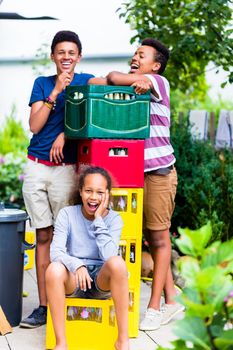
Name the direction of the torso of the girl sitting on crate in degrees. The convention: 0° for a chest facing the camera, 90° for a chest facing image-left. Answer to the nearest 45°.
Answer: approximately 0°

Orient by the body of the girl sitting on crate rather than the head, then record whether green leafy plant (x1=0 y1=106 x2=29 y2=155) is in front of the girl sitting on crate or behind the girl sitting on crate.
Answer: behind

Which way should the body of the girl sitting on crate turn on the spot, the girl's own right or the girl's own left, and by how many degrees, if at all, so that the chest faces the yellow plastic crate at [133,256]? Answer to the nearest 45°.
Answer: approximately 135° to the girl's own left

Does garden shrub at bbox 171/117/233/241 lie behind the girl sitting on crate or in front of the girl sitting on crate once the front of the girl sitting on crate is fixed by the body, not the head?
behind

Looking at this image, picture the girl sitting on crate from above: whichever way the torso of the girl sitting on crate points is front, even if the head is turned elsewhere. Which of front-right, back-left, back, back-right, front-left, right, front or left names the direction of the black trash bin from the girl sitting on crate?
back-right

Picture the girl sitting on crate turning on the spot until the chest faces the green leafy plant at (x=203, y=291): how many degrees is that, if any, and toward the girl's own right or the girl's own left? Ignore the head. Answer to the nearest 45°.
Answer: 0° — they already face it
